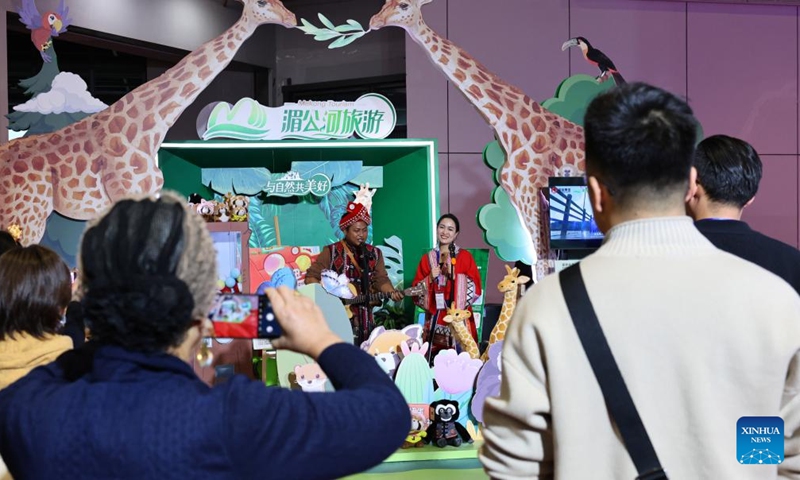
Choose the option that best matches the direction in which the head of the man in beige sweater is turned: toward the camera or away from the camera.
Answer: away from the camera

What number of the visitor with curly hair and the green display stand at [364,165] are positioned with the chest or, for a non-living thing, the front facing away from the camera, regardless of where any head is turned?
1

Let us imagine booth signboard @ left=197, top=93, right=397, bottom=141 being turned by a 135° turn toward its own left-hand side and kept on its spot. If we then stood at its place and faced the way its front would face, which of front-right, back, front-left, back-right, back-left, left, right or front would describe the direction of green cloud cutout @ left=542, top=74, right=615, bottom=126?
front-right

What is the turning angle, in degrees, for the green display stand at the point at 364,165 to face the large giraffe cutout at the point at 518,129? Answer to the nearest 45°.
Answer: approximately 45° to its left

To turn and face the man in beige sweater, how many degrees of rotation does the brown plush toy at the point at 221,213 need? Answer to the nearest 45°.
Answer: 0° — it already faces them

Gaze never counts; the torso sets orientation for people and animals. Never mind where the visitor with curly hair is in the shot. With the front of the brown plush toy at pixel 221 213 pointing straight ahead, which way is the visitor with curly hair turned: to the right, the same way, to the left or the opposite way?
the opposite way

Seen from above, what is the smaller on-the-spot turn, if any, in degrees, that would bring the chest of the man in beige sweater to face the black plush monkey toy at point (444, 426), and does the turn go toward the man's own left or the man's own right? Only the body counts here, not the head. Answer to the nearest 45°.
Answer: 0° — they already face it

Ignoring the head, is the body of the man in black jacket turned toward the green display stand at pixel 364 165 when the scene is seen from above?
yes

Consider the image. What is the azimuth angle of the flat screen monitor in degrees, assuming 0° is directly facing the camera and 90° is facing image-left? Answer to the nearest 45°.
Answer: approximately 0°

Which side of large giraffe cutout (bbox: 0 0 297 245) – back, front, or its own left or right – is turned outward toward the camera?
right

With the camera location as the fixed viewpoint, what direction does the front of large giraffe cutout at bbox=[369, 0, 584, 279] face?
facing to the left of the viewer

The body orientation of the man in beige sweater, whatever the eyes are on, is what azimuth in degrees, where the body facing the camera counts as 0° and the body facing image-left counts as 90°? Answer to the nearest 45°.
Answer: approximately 180°

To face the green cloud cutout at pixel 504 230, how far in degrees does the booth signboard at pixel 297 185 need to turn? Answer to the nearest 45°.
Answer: approximately 45° to its left
